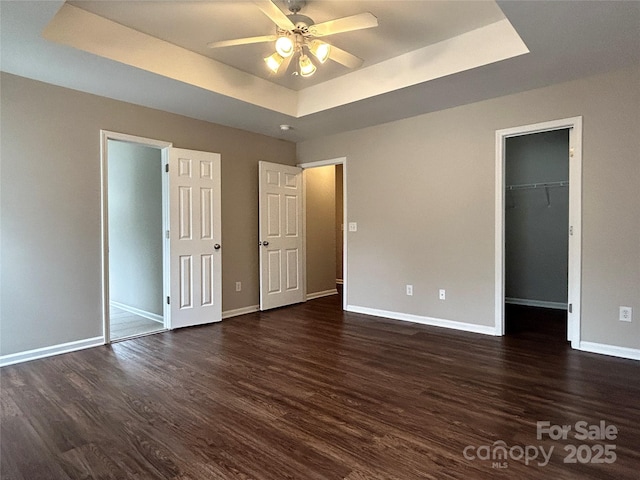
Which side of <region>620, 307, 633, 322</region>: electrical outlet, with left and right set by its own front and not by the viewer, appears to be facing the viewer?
front

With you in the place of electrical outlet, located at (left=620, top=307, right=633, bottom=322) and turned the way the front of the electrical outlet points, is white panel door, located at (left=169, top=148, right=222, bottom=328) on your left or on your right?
on your right
